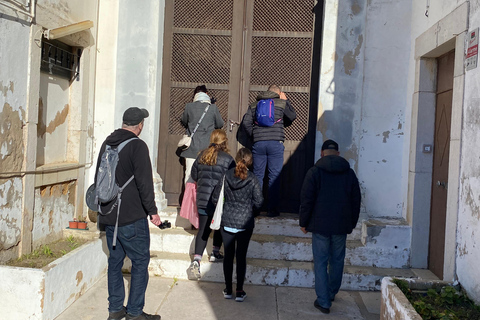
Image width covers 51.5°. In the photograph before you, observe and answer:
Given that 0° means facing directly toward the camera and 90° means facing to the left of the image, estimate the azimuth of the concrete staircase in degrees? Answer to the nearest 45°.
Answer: approximately 0°

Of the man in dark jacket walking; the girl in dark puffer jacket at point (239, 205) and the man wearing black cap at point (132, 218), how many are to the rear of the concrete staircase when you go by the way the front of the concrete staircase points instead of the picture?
0

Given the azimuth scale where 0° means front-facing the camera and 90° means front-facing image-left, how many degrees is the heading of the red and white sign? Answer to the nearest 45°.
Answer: approximately 45°

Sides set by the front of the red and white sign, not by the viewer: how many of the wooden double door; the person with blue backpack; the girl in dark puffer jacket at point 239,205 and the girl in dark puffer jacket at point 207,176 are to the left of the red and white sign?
0

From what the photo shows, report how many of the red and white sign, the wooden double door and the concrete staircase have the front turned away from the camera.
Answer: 0

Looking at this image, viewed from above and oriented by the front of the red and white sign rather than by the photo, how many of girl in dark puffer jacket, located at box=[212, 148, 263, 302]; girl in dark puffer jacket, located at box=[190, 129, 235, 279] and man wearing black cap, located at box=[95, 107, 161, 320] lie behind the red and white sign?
0

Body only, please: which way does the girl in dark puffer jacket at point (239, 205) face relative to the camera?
away from the camera

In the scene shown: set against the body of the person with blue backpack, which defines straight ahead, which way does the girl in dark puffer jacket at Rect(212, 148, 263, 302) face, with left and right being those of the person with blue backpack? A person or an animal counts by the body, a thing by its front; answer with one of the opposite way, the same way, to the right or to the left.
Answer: the same way

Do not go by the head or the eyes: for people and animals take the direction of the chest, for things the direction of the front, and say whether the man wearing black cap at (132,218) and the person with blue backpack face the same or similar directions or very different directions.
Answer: same or similar directions

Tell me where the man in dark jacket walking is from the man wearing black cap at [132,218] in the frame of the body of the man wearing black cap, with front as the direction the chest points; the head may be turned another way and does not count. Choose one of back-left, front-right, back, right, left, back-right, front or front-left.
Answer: front-right

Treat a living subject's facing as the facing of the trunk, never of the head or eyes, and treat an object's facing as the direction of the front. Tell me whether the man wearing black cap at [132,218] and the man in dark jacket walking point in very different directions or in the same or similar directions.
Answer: same or similar directions

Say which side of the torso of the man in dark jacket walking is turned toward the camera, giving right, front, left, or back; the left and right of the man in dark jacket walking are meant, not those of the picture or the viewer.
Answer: back

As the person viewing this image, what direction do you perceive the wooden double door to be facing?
facing the viewer

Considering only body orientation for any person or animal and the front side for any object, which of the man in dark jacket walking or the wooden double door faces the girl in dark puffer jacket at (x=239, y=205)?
the wooden double door

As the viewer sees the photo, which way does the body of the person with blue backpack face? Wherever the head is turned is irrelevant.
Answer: away from the camera

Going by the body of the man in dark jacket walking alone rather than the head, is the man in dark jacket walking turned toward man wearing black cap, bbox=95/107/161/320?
no

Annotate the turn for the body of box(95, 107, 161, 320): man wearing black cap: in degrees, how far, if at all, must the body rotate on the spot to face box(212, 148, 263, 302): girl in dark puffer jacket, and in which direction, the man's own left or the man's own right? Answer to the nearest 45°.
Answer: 0° — they already face them

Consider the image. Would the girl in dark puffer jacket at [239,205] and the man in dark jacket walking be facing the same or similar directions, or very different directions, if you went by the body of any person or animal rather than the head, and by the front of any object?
same or similar directions

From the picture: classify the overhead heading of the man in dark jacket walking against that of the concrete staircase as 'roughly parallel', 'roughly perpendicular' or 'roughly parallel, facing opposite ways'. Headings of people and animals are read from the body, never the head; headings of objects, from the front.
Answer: roughly parallel, facing opposite ways
